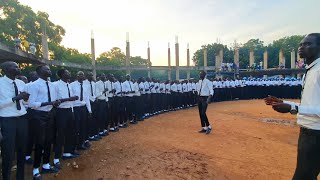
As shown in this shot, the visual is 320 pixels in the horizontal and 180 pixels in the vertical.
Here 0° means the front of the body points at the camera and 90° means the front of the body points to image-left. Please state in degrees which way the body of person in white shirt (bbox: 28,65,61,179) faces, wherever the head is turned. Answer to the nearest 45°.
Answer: approximately 315°

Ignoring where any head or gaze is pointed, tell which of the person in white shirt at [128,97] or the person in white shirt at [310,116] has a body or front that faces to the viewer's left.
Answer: the person in white shirt at [310,116]

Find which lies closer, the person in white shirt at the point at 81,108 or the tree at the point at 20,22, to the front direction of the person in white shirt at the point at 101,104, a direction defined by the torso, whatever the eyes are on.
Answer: the person in white shirt

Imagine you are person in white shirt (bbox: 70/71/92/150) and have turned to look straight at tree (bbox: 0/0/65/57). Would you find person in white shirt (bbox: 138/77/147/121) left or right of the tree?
right

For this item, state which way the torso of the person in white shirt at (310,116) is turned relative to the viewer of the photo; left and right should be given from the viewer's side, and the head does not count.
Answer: facing to the left of the viewer

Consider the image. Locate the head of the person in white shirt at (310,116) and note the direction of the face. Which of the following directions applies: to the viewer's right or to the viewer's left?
to the viewer's left

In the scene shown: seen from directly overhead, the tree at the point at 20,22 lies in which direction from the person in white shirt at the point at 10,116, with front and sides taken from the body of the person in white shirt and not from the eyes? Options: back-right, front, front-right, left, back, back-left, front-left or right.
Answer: back-left

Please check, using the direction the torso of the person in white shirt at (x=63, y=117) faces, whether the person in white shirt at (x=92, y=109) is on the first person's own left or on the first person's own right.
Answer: on the first person's own left
